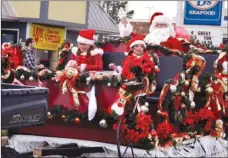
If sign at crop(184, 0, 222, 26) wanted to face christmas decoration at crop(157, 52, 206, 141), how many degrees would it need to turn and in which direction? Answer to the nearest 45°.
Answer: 0° — it already faces it

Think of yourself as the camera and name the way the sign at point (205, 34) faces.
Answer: facing the viewer

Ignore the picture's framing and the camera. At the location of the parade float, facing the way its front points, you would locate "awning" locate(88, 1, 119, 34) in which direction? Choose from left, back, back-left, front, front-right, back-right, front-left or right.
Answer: right

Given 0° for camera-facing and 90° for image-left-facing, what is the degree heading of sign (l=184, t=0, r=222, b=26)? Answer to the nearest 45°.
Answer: approximately 0°

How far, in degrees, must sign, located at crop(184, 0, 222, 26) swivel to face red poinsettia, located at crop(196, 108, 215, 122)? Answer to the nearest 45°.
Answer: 0° — it already faces it

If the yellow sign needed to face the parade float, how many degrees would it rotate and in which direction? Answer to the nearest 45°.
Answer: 0° — it already faces it

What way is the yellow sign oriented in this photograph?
toward the camera

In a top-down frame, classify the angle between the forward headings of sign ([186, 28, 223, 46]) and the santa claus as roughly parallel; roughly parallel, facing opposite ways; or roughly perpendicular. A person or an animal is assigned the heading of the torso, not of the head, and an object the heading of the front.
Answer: roughly parallel

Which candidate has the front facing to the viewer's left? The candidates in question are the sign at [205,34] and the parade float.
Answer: the parade float

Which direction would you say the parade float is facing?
to the viewer's left
